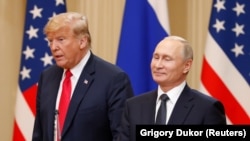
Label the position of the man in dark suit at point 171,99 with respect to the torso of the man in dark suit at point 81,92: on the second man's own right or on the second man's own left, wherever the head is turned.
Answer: on the second man's own left

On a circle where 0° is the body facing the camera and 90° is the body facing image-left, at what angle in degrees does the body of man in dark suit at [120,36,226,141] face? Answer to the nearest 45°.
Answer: approximately 45°

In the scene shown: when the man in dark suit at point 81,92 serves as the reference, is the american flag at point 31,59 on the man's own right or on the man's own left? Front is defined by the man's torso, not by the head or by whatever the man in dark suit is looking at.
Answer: on the man's own right
